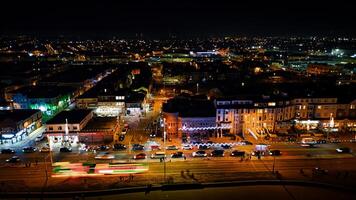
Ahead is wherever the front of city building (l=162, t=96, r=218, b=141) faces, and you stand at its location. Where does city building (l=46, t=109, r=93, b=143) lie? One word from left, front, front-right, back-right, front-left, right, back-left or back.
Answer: right

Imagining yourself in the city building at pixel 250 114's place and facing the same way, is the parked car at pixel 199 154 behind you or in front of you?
in front

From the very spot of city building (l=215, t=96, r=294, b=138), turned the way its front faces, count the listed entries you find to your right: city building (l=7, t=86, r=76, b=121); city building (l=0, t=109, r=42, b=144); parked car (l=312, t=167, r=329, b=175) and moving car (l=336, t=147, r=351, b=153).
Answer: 2

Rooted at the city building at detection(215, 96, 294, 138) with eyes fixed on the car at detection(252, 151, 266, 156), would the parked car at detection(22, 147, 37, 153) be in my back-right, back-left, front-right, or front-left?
front-right

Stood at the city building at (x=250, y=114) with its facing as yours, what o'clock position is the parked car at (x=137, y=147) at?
The parked car is roughly at 2 o'clock from the city building.

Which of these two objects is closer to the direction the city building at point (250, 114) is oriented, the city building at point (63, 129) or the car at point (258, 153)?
the car

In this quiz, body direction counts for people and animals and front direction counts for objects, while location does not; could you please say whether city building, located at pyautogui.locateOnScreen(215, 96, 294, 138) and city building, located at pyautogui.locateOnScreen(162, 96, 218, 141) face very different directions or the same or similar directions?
same or similar directions

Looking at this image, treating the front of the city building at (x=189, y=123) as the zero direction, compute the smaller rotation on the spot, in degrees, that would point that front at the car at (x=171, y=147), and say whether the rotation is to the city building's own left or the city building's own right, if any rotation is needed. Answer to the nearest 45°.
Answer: approximately 45° to the city building's own right

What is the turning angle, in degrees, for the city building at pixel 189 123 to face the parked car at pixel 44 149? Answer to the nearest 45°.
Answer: approximately 90° to its right

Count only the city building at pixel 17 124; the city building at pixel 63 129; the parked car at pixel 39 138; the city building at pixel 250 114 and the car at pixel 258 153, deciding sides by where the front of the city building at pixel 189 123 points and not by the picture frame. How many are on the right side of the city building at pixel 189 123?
3

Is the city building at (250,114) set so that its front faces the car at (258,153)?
yes

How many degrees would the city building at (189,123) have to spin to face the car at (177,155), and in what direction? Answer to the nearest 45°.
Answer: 0° — it already faces it

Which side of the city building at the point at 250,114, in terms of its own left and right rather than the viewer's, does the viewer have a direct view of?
front

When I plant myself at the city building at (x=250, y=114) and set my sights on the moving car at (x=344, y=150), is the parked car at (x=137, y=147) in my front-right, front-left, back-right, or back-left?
back-right

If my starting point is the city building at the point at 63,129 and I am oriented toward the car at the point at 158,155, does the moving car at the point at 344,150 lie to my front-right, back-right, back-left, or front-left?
front-left

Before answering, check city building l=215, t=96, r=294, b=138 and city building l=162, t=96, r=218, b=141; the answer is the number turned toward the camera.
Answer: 2

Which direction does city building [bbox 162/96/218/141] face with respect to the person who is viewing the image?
facing the viewer
